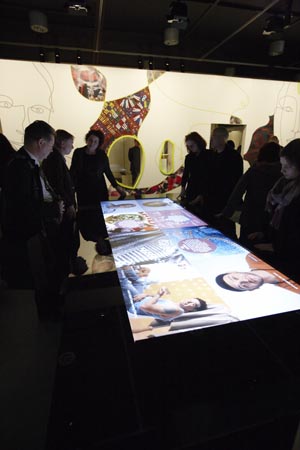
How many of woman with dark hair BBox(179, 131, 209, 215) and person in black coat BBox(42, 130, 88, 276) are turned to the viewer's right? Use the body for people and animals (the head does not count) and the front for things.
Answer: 1

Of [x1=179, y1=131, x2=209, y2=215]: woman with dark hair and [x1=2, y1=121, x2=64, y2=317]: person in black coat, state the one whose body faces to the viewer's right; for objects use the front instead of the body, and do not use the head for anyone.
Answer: the person in black coat

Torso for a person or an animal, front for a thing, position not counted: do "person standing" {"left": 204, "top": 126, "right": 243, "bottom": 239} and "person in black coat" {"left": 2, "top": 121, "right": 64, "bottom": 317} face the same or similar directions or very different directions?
very different directions

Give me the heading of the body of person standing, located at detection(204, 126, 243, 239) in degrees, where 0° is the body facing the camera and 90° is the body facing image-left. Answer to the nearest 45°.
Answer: approximately 45°

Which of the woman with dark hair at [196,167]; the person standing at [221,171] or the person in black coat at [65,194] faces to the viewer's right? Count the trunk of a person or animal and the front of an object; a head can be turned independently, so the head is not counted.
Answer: the person in black coat

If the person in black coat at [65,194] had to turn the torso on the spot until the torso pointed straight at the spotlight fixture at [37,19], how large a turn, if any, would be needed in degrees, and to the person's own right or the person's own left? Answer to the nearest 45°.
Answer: approximately 90° to the person's own left

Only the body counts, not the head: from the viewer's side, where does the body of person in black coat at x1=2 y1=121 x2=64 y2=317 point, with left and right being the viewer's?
facing to the right of the viewer

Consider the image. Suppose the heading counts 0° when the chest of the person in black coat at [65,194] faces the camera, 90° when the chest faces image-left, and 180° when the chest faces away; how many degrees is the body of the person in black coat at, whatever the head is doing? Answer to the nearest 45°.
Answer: approximately 270°
